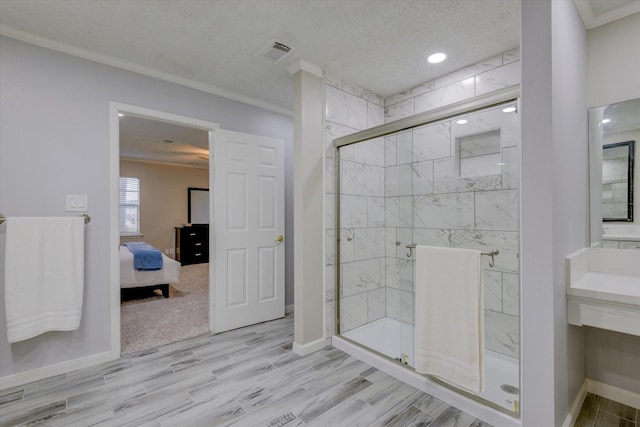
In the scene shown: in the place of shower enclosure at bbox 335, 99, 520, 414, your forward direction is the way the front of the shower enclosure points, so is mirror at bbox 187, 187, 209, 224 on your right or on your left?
on your right

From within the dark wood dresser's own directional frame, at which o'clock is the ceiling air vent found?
The ceiling air vent is roughly at 12 o'clock from the dark wood dresser.

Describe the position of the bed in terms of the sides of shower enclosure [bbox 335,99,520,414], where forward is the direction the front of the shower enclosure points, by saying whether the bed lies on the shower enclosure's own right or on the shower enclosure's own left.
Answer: on the shower enclosure's own right

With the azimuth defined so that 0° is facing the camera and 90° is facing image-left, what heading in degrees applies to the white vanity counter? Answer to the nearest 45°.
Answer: approximately 45°

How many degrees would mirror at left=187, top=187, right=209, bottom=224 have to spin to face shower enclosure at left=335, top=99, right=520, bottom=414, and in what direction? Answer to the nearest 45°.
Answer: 0° — it already faces it

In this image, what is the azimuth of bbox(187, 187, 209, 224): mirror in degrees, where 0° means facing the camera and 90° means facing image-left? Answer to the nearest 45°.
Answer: approximately 0°

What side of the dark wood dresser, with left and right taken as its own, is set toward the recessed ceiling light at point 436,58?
front

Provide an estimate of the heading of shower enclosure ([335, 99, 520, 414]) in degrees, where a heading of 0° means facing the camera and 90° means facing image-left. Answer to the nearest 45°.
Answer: approximately 45°

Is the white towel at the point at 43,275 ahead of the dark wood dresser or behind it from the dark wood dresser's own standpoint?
ahead

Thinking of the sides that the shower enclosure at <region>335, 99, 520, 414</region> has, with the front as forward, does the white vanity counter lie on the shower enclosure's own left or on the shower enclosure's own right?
on the shower enclosure's own left

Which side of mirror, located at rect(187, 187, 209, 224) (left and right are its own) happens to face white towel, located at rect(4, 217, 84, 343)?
front

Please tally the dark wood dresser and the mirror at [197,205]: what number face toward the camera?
2
